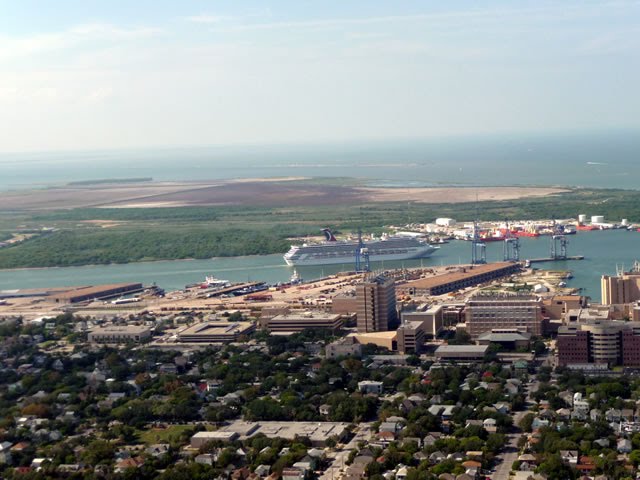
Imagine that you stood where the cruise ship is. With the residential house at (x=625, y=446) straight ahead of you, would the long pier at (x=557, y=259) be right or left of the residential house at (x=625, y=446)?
left

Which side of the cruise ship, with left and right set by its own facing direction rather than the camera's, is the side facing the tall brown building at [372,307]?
right

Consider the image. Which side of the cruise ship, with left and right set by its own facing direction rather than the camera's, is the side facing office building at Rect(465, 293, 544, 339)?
right

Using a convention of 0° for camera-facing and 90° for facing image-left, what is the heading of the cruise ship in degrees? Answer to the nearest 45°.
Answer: approximately 270°

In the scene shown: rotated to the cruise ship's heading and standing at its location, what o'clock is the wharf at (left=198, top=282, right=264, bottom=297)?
The wharf is roughly at 4 o'clock from the cruise ship.

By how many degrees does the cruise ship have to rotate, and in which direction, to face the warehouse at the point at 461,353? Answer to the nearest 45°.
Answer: approximately 90° to its right

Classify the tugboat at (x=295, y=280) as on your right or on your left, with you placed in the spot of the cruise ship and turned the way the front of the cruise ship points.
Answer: on your right

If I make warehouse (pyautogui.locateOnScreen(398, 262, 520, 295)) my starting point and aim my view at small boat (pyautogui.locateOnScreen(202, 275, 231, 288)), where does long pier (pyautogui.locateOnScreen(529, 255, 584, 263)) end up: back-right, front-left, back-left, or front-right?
back-right
